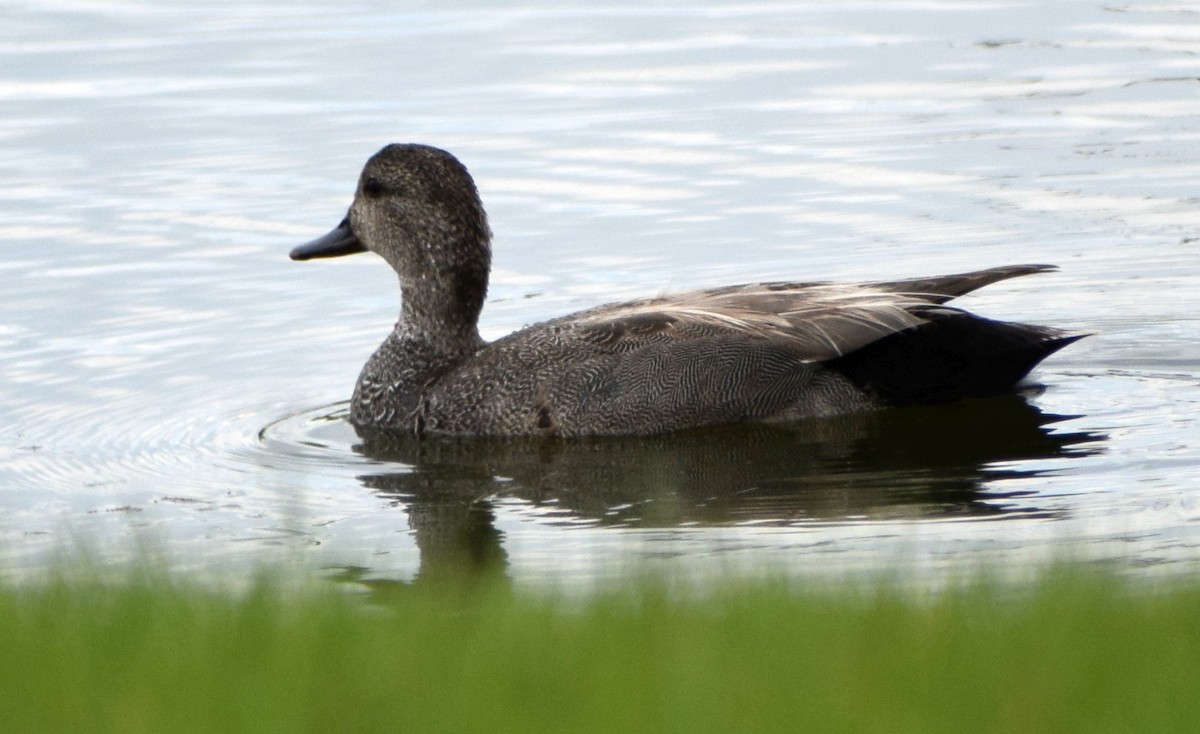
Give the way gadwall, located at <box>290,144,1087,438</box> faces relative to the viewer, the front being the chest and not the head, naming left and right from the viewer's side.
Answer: facing to the left of the viewer
